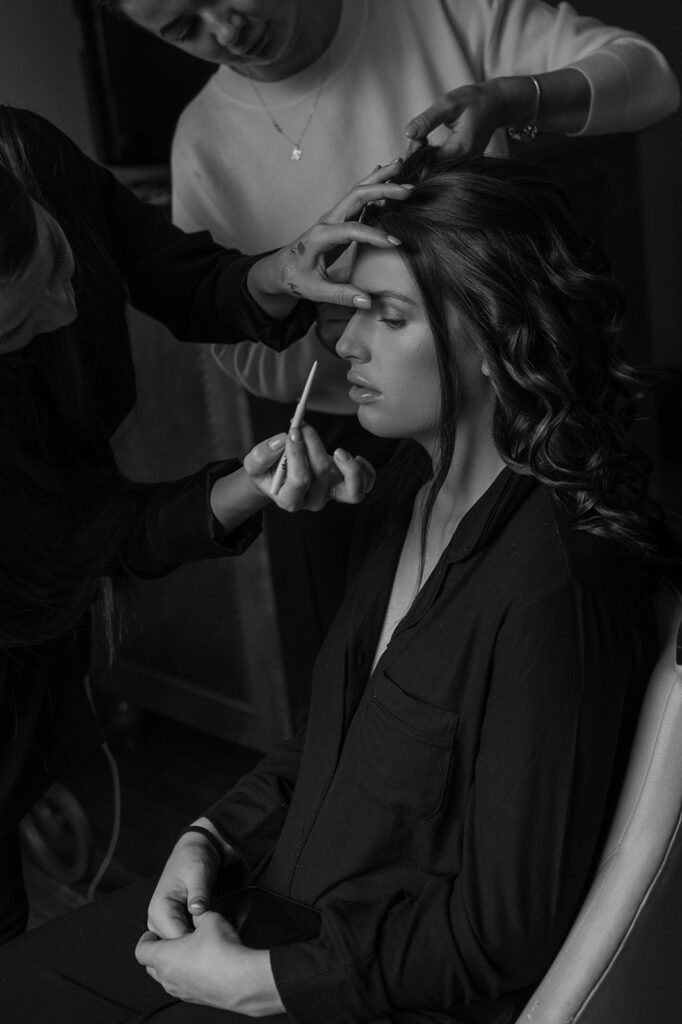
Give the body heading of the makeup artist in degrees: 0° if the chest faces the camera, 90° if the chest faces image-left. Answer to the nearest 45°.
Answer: approximately 270°

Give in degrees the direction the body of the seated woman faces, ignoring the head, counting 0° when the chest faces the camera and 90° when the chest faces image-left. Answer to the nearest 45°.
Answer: approximately 45°

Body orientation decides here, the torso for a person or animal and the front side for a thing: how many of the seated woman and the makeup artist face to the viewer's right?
1

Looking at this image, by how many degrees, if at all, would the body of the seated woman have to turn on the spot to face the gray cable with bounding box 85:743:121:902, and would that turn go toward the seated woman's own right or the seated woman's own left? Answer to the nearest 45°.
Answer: approximately 90° to the seated woman's own right

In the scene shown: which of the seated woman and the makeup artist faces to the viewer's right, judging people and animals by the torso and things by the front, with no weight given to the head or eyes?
the makeup artist

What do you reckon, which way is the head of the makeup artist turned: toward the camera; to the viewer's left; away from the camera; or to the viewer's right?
to the viewer's right
